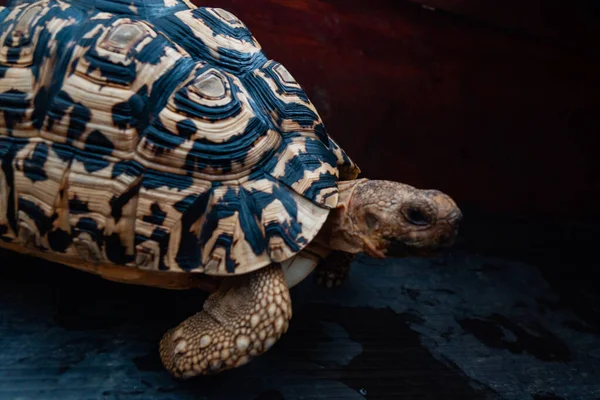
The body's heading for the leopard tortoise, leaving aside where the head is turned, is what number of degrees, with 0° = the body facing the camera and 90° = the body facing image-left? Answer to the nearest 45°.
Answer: approximately 270°
